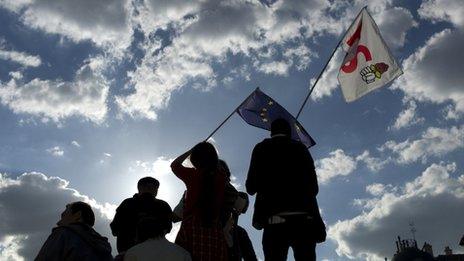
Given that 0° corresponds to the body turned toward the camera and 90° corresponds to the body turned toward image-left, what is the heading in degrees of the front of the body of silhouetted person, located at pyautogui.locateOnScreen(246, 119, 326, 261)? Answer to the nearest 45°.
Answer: approximately 180°

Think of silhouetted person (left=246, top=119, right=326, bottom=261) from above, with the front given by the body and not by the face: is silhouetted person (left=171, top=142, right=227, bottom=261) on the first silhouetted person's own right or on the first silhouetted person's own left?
on the first silhouetted person's own left

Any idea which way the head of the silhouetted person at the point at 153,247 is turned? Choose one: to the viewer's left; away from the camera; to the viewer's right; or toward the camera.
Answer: away from the camera

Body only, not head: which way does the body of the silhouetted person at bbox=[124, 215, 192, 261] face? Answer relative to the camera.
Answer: away from the camera

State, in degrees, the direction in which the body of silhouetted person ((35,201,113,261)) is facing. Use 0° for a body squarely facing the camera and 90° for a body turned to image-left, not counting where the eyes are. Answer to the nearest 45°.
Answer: approximately 135°

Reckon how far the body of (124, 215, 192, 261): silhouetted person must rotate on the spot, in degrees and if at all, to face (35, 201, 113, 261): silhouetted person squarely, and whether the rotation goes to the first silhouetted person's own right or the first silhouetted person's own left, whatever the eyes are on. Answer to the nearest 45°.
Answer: approximately 45° to the first silhouetted person's own left
